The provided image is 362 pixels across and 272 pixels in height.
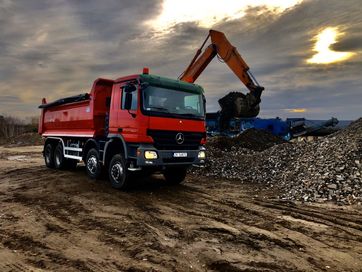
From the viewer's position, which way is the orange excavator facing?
facing to the right of the viewer

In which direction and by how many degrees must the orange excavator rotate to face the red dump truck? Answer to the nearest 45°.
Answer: approximately 90° to its right

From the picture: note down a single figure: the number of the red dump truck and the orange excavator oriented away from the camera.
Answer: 0

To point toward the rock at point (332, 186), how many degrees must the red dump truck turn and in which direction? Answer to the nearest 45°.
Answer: approximately 45° to its left

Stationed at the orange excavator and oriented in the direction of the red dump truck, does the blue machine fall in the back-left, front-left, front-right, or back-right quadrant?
back-left

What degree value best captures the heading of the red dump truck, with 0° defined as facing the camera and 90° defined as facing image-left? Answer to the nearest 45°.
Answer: approximately 315°

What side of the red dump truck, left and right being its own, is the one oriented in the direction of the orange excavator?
left

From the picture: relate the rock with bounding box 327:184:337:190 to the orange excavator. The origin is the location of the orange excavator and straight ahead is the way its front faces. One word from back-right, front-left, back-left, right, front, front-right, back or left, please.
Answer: right
